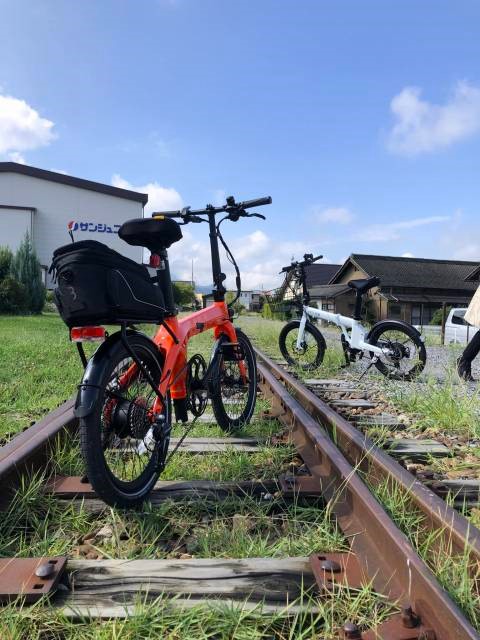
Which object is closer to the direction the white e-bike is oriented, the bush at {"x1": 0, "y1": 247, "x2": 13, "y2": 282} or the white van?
the bush

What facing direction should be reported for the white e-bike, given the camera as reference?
facing away from the viewer and to the left of the viewer

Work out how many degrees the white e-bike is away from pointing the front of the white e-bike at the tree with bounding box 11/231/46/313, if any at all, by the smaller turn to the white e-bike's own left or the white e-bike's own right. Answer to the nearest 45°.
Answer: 0° — it already faces it

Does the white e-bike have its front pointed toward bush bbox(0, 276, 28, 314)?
yes

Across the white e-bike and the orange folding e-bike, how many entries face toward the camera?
0

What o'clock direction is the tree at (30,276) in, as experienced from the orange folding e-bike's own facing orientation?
The tree is roughly at 10 o'clock from the orange folding e-bike.

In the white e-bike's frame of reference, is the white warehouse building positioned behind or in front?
in front

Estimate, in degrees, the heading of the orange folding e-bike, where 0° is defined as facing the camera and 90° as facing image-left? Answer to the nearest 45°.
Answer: approximately 225°

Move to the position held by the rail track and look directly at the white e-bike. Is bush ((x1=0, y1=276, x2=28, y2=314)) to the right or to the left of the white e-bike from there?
left

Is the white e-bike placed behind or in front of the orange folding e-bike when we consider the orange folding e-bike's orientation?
in front

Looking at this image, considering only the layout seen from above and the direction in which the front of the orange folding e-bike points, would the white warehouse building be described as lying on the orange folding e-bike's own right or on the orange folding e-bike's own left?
on the orange folding e-bike's own left

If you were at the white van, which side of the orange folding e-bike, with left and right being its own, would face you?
front

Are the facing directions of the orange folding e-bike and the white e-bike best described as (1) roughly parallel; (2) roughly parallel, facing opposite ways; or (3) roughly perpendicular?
roughly perpendicular
